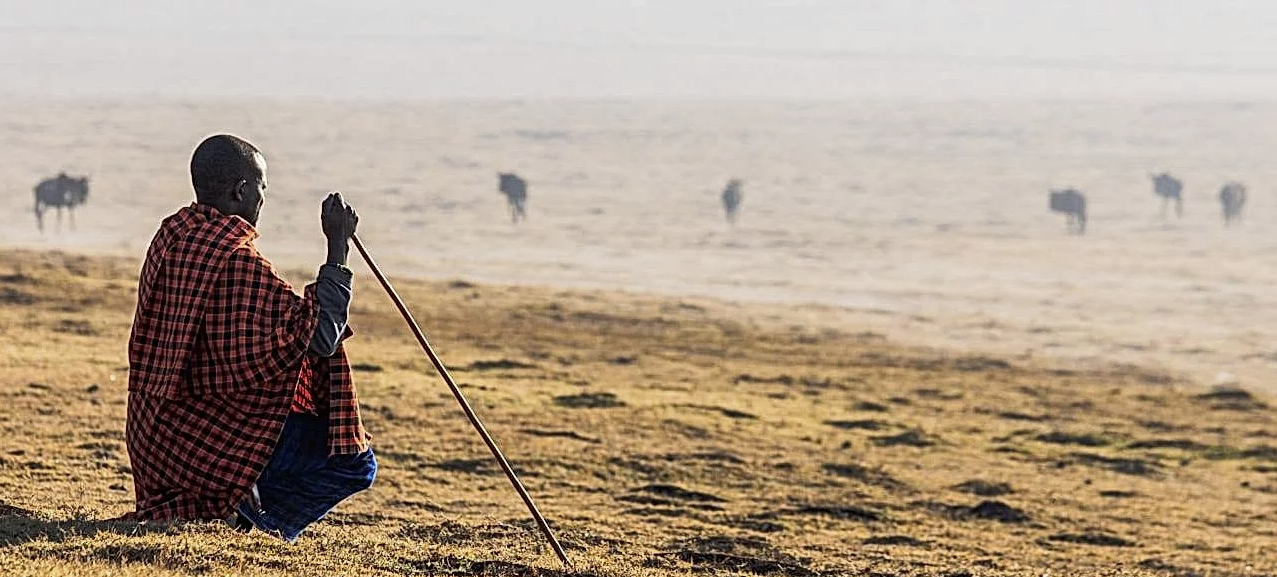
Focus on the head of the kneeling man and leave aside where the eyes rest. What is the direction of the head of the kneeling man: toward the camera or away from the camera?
away from the camera

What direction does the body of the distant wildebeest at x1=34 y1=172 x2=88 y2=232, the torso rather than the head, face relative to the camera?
to the viewer's right

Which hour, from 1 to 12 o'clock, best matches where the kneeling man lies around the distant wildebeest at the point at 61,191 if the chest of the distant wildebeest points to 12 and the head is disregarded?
The kneeling man is roughly at 3 o'clock from the distant wildebeest.
